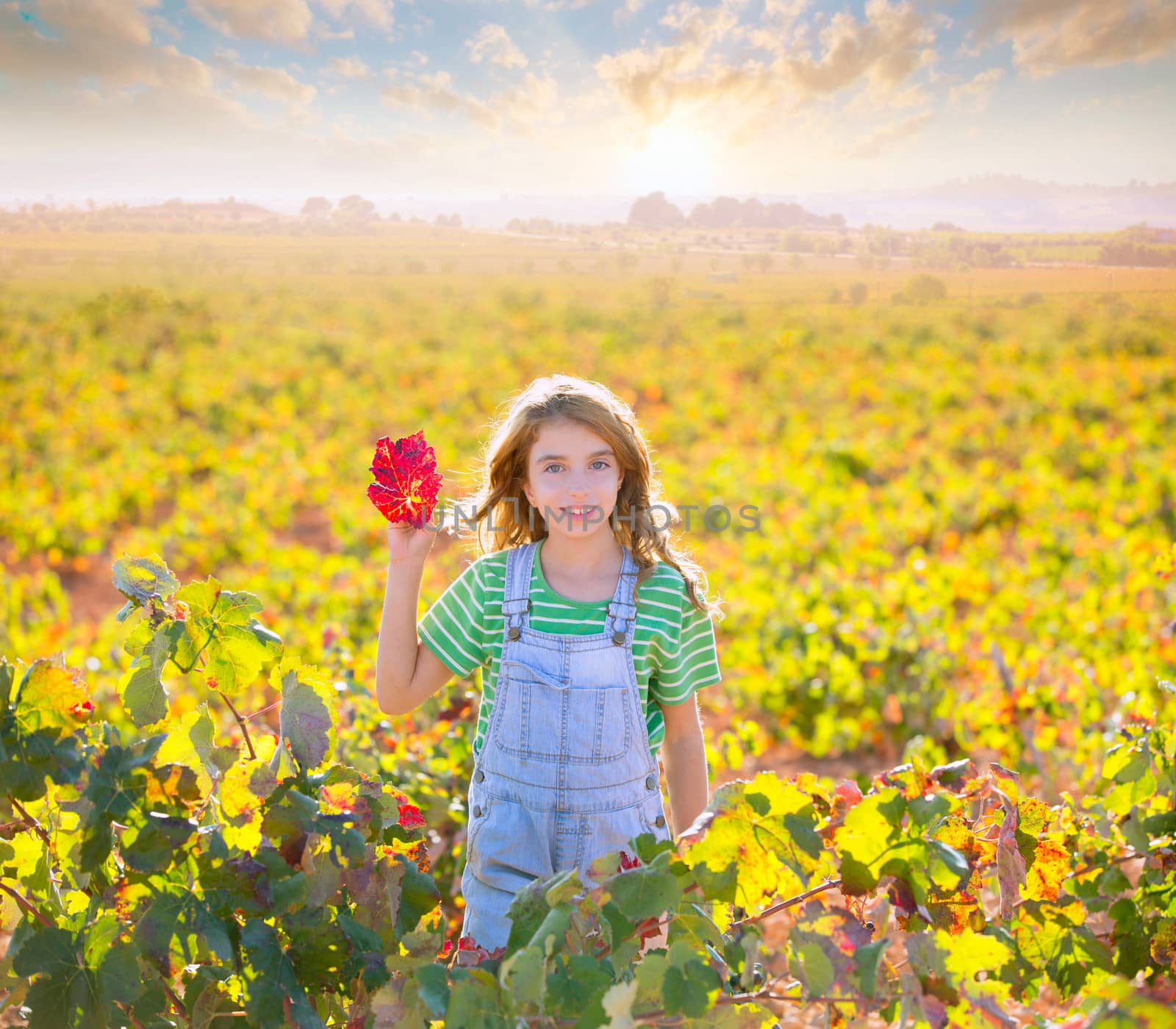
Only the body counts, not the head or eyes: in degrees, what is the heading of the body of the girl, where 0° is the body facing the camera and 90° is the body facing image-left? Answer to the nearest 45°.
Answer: approximately 0°
